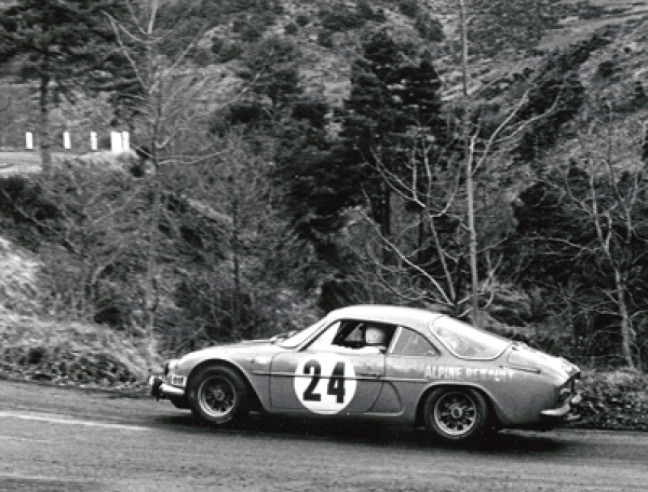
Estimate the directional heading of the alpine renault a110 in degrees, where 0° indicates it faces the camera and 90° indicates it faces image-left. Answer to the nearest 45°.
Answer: approximately 90°

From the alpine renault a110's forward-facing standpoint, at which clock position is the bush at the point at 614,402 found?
The bush is roughly at 5 o'clock from the alpine renault a110.
